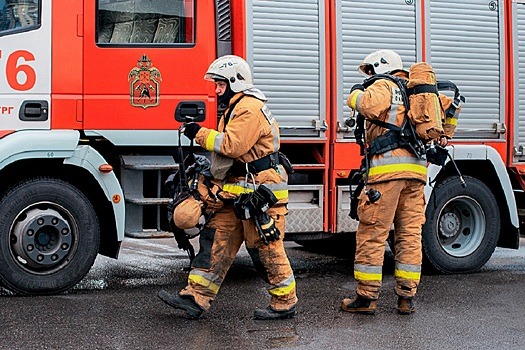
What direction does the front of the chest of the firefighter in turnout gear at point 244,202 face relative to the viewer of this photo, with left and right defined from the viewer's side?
facing to the left of the viewer

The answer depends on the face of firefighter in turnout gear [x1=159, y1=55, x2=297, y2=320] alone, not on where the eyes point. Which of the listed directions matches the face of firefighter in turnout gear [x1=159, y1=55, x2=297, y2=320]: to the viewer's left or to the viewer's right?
to the viewer's left

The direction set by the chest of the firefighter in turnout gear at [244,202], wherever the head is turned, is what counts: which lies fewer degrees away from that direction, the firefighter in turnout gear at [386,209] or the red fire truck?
the red fire truck

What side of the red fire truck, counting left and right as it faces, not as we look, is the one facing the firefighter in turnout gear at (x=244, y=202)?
left

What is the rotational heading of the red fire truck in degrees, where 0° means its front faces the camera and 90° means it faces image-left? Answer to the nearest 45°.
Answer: approximately 90°

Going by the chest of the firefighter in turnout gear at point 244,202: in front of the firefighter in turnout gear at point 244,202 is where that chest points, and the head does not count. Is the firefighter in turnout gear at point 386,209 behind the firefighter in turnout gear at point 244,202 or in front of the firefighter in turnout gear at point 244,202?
behind

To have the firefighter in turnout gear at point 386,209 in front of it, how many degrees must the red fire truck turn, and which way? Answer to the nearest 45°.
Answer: approximately 135° to its left

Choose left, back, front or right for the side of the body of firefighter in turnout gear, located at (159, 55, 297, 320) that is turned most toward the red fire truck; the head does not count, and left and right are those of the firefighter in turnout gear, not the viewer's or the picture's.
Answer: right
